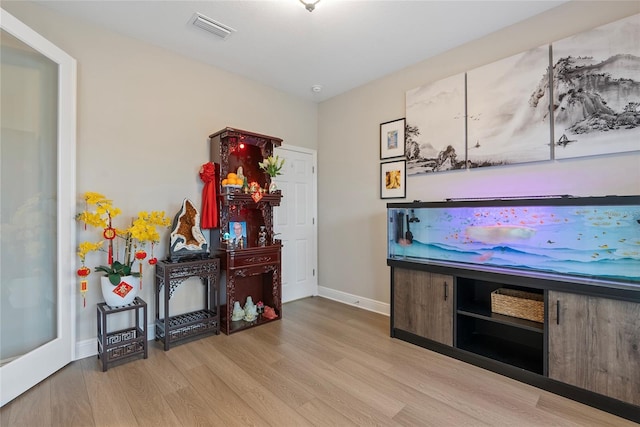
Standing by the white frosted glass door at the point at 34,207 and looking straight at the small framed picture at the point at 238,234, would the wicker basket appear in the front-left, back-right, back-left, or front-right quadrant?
front-right

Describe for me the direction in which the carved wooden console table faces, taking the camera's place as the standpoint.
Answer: facing the viewer and to the right of the viewer

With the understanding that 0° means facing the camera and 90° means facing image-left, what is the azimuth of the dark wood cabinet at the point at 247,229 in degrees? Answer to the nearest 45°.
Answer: approximately 315°

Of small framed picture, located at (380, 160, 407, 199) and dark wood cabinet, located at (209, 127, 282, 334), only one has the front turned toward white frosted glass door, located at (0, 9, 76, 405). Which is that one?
the small framed picture

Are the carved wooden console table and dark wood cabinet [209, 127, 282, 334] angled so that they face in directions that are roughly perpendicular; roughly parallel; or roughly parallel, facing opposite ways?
roughly parallel

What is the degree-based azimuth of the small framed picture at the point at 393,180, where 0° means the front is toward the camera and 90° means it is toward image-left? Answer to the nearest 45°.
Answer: approximately 45°

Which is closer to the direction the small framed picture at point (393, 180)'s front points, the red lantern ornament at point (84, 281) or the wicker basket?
the red lantern ornament

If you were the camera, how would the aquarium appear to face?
facing the viewer and to the left of the viewer

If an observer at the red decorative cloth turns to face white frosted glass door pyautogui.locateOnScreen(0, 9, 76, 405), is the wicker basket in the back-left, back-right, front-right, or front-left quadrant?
back-left

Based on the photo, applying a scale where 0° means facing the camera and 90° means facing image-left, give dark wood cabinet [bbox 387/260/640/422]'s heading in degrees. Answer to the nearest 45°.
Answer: approximately 45°

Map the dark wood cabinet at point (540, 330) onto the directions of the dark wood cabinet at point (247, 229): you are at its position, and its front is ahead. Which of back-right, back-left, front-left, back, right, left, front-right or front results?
front

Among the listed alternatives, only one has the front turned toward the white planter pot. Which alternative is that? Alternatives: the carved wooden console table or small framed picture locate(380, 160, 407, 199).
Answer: the small framed picture
